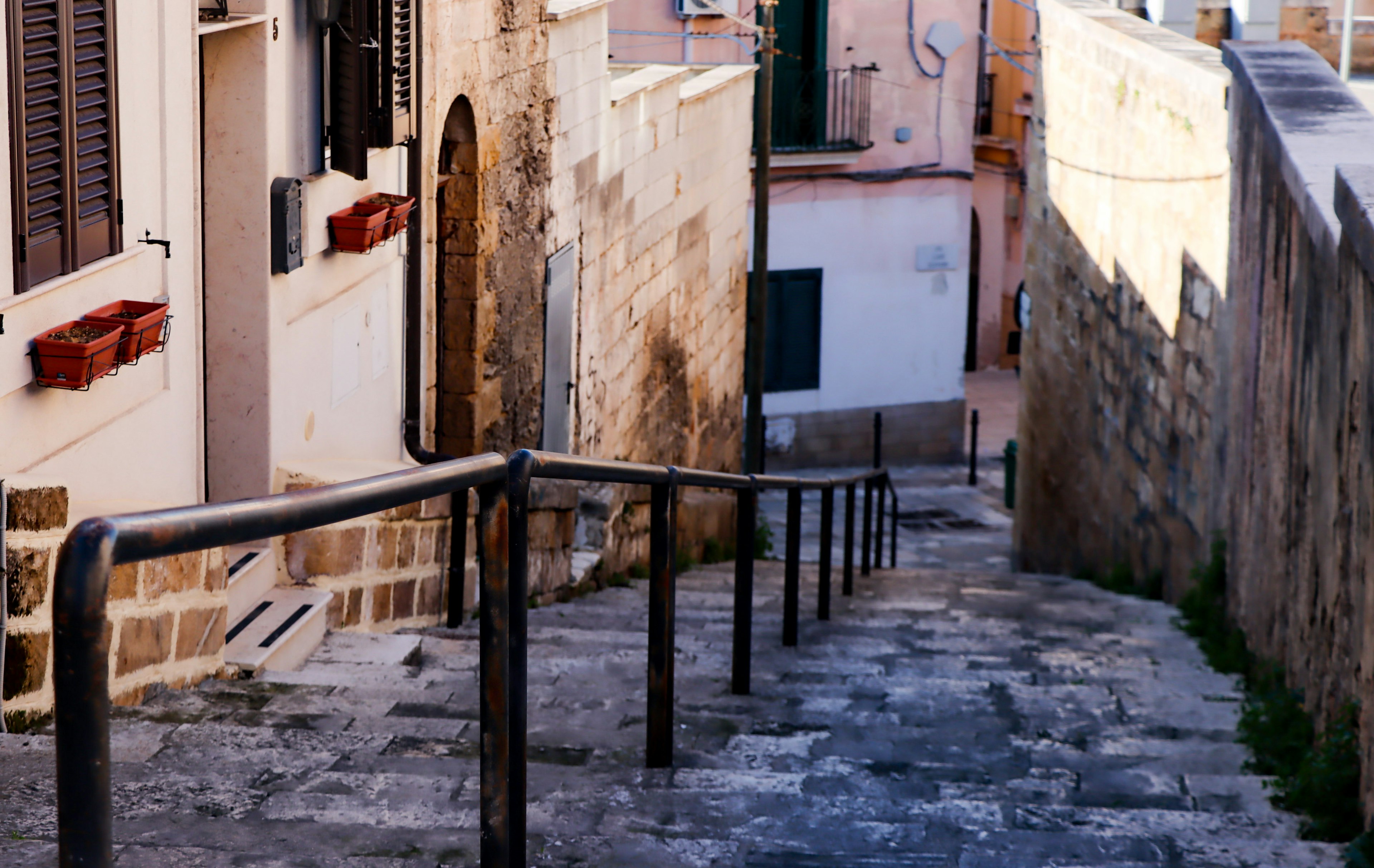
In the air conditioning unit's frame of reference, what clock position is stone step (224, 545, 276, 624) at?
The stone step is roughly at 12 o'clock from the air conditioning unit.

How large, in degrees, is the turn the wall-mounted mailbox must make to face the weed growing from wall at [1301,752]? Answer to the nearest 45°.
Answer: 0° — it already faces it

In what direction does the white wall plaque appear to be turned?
toward the camera

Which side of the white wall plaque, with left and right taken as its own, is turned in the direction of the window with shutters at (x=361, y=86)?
front

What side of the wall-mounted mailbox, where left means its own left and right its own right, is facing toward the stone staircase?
front

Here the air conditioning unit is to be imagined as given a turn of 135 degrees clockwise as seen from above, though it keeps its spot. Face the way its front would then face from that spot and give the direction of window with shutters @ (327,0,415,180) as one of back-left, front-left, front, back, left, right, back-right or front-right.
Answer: back-left

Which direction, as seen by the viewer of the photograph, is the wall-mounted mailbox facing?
facing the viewer and to the right of the viewer

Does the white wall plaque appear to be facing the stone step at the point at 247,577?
yes

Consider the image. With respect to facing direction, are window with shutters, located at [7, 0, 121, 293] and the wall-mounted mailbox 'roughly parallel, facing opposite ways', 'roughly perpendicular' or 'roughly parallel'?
roughly parallel

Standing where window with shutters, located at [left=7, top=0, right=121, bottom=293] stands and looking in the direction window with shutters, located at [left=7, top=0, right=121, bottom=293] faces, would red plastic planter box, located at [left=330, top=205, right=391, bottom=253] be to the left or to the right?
on its left

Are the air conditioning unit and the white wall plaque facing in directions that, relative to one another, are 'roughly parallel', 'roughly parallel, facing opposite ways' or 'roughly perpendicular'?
roughly parallel

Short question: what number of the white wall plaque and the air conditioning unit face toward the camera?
2
